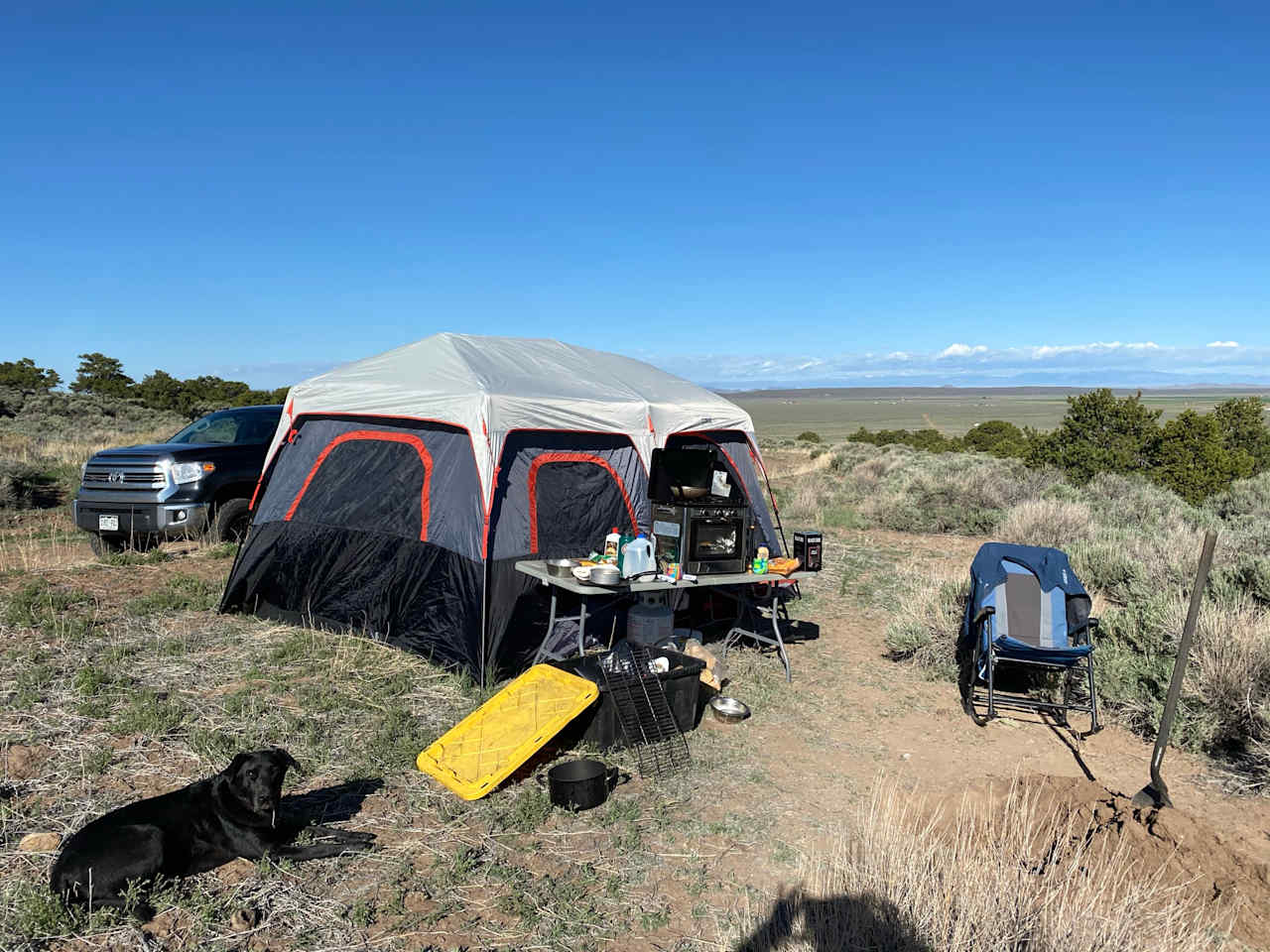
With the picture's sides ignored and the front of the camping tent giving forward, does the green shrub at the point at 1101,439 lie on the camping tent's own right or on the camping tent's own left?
on the camping tent's own left

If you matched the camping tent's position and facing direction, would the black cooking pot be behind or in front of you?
in front

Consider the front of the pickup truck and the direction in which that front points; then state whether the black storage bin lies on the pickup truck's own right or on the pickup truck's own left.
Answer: on the pickup truck's own left

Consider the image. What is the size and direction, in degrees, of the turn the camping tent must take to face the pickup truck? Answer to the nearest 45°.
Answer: approximately 180°

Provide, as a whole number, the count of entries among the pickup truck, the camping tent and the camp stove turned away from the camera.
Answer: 0

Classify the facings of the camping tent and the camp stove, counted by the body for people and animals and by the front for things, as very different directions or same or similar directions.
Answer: same or similar directions

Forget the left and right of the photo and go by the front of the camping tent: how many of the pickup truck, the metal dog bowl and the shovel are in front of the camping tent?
2

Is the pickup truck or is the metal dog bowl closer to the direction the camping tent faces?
the metal dog bowl

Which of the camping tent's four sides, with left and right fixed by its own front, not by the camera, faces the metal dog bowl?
front

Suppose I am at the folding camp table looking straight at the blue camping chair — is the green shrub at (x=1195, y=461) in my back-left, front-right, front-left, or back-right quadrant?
front-left

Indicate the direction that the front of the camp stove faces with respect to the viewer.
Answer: facing the viewer and to the right of the viewer

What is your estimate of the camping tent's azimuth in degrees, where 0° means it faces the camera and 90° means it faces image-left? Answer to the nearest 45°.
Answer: approximately 315°

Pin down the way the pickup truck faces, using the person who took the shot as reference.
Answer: facing the viewer and to the left of the viewer

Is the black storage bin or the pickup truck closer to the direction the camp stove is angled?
the black storage bin

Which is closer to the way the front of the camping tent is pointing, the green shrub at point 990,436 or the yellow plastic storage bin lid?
the yellow plastic storage bin lid

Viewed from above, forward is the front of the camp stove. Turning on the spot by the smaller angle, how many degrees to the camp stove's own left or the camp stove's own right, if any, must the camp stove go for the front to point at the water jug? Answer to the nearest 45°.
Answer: approximately 90° to the camp stove's own right

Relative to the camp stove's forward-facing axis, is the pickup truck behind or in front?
behind

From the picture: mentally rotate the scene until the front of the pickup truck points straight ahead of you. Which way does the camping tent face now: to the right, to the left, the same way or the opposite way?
to the left
